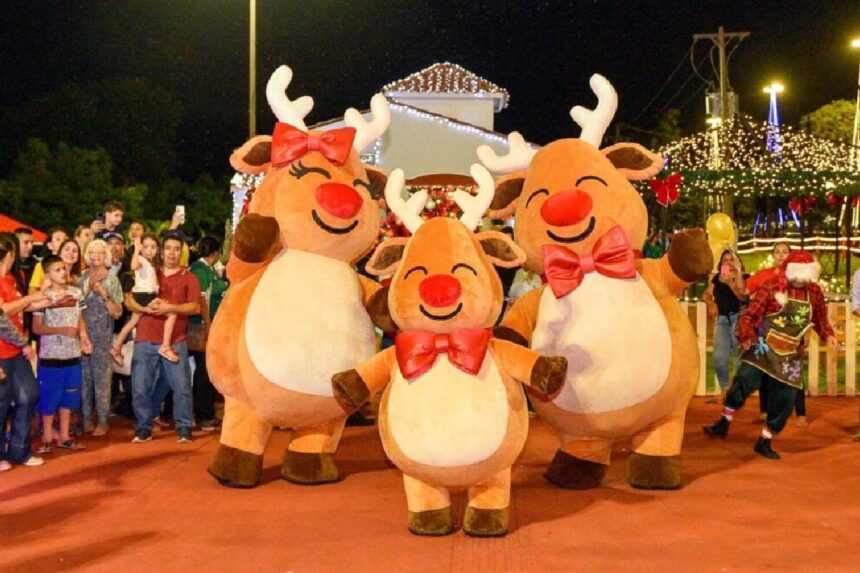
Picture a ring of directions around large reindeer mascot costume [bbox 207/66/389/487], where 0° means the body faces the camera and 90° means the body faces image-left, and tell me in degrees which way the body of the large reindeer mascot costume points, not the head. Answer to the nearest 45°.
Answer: approximately 315°

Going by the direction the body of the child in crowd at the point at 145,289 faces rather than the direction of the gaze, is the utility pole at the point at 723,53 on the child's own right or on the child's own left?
on the child's own left

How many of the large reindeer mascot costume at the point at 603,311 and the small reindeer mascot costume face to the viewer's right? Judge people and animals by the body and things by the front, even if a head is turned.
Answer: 0

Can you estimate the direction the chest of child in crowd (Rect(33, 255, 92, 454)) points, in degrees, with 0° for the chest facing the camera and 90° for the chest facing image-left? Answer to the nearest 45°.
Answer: approximately 315°

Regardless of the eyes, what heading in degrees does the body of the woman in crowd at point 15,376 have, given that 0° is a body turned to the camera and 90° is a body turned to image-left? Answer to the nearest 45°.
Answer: approximately 270°

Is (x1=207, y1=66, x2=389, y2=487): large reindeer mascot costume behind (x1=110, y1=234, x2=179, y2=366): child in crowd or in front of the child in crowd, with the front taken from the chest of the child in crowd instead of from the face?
in front

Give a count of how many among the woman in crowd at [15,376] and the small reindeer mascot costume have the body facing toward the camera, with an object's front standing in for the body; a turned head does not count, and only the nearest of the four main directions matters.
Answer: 1

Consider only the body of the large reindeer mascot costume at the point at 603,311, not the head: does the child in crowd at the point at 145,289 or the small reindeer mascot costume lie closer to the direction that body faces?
the small reindeer mascot costume

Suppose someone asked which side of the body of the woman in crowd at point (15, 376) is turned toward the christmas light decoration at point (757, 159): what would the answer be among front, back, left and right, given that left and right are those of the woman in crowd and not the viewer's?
front
